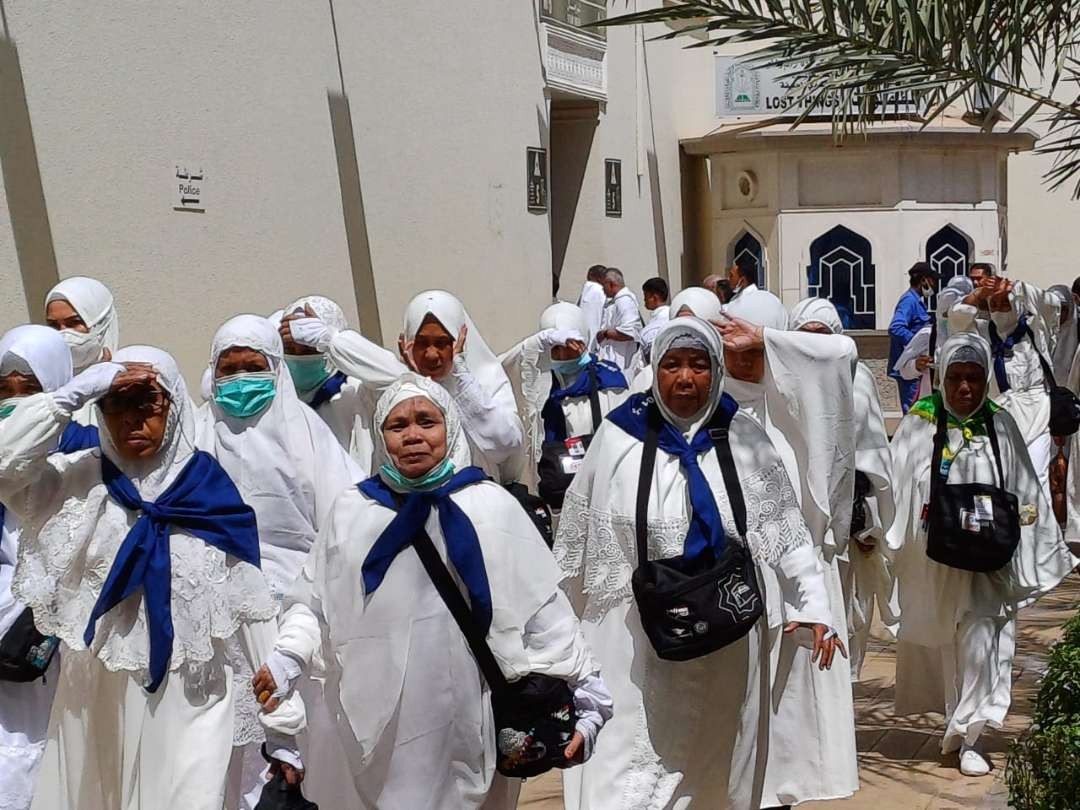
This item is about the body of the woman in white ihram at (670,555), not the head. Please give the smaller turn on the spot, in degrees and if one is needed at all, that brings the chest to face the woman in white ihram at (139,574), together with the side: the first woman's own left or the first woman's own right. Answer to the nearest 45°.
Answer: approximately 45° to the first woman's own right

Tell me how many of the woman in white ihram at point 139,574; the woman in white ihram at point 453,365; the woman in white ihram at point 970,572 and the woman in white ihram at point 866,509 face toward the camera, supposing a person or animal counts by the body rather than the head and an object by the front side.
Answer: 4

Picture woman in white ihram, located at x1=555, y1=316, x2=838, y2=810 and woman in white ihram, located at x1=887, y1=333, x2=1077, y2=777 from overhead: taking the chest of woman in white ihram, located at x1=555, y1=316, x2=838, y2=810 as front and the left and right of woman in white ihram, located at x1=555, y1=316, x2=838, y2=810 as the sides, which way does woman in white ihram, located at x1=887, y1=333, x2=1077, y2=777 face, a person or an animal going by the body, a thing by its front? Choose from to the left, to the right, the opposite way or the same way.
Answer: the same way

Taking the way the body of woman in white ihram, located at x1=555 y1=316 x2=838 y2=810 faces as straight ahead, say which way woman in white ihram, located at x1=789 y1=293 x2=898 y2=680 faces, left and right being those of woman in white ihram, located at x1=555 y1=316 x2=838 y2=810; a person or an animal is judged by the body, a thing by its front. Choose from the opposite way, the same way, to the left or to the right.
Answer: the same way

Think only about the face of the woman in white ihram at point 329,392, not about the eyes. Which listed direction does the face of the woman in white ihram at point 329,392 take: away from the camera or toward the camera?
toward the camera

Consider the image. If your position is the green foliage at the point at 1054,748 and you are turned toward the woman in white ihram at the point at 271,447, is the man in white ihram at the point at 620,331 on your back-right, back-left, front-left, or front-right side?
front-right

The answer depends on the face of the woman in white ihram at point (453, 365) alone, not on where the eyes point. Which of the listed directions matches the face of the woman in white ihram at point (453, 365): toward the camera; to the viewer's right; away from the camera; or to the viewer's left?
toward the camera

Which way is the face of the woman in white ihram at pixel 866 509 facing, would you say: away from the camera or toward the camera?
toward the camera

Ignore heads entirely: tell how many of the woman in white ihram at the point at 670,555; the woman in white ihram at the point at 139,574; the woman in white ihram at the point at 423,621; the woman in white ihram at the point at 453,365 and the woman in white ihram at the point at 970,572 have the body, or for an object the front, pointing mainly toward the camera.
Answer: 5

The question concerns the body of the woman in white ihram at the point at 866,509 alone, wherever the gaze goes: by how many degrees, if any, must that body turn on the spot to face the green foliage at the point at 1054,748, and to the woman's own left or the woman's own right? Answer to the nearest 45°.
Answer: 0° — they already face it

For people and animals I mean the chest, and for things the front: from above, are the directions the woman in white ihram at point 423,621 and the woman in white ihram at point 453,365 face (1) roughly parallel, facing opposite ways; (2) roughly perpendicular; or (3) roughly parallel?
roughly parallel

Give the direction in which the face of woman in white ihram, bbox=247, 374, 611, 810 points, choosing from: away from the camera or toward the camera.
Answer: toward the camera

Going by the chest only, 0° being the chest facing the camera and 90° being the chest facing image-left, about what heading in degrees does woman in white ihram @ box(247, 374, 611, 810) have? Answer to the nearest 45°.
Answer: approximately 0°

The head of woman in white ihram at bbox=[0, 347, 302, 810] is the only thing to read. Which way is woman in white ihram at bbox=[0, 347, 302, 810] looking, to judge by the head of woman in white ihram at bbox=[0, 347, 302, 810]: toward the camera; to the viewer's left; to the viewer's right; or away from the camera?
toward the camera

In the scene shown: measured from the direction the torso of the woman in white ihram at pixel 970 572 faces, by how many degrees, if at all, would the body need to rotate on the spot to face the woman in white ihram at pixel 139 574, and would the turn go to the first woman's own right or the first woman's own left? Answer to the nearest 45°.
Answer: approximately 45° to the first woman's own right

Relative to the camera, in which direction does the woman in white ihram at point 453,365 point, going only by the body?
toward the camera
